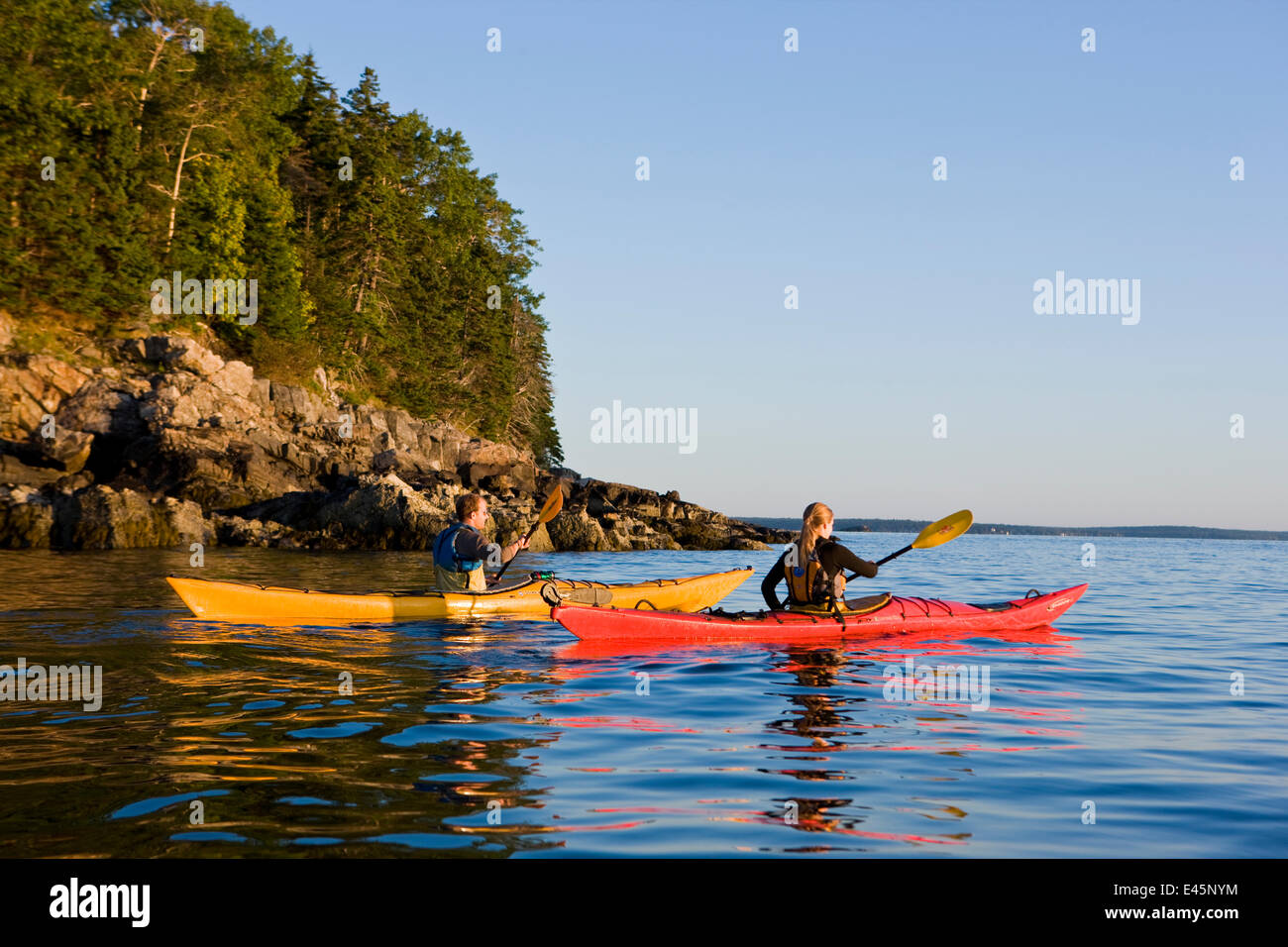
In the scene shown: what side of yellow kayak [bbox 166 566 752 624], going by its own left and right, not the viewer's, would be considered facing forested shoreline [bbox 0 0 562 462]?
left

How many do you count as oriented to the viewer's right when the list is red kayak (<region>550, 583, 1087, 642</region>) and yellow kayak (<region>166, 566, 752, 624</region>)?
2

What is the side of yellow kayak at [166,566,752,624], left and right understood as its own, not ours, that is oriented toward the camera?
right

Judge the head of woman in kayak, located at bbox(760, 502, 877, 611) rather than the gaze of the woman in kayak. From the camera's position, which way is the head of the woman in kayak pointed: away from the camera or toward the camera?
away from the camera

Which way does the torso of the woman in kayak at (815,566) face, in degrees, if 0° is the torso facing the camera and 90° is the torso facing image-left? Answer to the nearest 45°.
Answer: approximately 225°

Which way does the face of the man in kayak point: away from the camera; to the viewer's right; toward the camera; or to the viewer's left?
to the viewer's right

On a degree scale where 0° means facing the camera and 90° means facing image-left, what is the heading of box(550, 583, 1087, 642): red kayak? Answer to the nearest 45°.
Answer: approximately 270°
